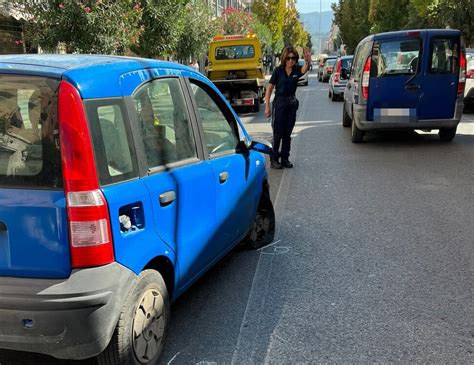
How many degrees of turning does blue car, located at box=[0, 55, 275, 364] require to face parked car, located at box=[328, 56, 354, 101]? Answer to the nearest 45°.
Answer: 0° — it already faces it

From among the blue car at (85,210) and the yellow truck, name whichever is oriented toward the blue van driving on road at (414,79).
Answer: the blue car

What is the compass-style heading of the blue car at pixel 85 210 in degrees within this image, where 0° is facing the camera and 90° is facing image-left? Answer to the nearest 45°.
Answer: approximately 225°

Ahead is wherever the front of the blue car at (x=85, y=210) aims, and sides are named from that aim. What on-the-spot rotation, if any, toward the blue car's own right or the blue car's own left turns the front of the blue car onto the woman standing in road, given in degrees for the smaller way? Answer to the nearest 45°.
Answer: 0° — it already faces them

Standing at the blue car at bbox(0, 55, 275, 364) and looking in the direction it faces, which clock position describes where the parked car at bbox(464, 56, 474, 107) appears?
The parked car is roughly at 12 o'clock from the blue car.

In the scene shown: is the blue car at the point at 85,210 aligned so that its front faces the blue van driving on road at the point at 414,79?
yes
